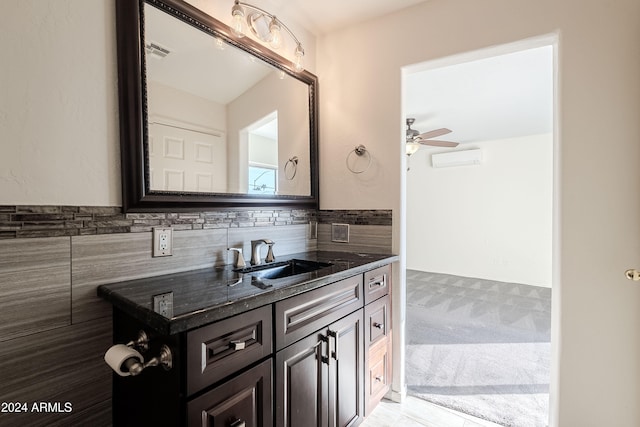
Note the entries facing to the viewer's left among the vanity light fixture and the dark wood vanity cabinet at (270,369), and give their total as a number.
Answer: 0

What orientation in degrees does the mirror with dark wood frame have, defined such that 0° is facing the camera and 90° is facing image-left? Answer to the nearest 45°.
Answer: approximately 315°

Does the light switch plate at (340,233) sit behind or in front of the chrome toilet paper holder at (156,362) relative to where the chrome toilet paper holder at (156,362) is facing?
behind

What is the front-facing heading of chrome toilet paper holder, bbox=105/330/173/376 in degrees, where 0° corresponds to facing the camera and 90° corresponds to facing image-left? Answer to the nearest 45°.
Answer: approximately 45°

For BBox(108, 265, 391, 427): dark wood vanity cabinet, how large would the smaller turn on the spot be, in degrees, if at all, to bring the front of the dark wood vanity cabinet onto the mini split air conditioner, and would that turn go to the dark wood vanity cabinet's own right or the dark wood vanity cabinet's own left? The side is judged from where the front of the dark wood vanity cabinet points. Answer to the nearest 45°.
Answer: approximately 90° to the dark wood vanity cabinet's own left

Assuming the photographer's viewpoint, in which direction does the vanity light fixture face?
facing the viewer and to the right of the viewer
